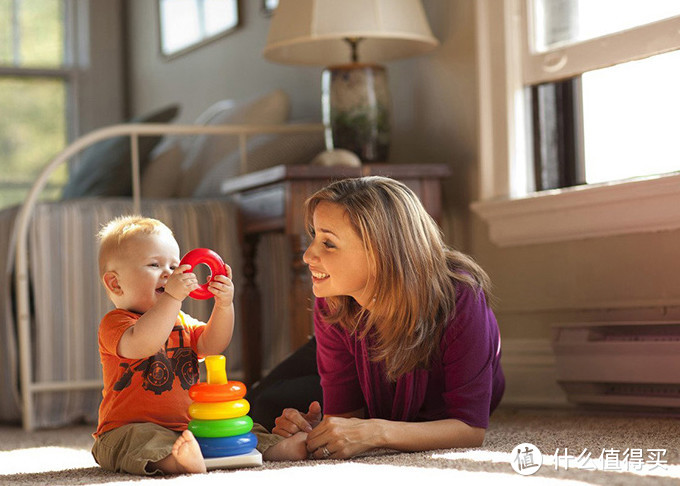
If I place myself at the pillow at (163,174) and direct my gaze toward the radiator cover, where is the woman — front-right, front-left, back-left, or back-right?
front-right

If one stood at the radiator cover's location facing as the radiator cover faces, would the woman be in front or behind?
in front

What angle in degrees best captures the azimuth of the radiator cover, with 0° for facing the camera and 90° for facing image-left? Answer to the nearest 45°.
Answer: approximately 45°

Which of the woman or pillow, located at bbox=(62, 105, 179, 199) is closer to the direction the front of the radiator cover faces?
the woman

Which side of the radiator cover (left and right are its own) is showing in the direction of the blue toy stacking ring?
front

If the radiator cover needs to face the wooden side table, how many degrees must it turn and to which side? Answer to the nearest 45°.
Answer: approximately 45° to its right

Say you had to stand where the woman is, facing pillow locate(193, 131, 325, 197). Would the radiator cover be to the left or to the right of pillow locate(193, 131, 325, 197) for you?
right

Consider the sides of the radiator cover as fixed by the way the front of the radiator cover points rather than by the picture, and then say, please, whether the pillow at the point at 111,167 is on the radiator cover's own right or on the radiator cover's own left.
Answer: on the radiator cover's own right

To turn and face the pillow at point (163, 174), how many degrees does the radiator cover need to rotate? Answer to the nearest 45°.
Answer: approximately 90° to its right

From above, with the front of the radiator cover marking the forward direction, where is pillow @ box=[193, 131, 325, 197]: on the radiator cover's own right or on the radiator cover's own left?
on the radiator cover's own right

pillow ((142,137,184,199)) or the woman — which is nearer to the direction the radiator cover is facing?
the woman

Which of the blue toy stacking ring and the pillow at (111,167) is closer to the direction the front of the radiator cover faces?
the blue toy stacking ring

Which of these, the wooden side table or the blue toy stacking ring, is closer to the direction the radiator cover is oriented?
the blue toy stacking ring
